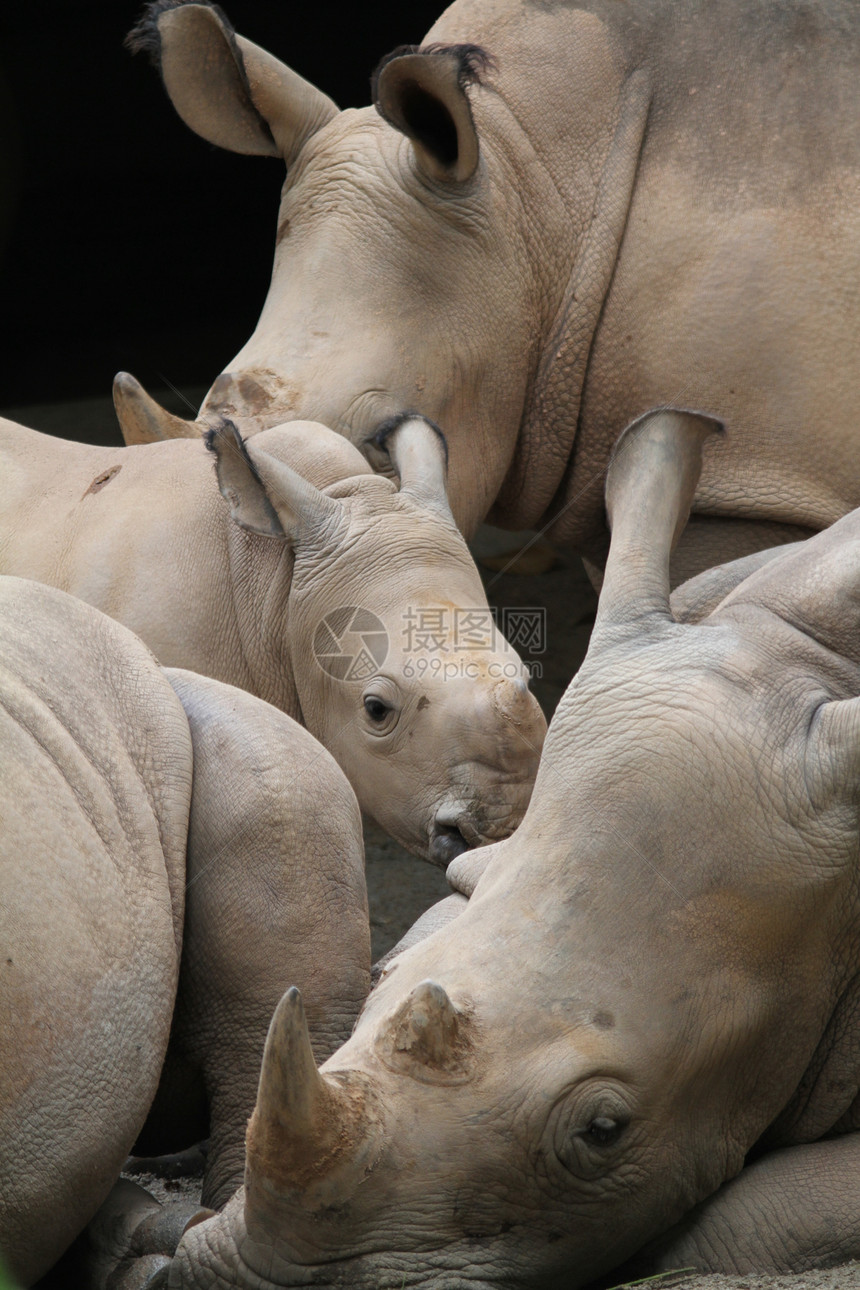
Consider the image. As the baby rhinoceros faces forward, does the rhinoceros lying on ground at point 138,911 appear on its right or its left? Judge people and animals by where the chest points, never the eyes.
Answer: on its right

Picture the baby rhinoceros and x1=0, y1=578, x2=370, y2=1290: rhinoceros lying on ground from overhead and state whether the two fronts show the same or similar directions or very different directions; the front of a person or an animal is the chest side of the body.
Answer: very different directions

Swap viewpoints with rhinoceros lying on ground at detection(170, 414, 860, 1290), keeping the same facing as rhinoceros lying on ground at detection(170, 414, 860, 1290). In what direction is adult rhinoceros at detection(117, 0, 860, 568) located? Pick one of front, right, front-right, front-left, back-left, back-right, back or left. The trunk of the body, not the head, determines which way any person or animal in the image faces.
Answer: back-right

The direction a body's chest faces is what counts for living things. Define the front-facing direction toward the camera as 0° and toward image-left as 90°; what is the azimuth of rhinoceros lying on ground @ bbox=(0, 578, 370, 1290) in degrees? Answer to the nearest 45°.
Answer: approximately 135°

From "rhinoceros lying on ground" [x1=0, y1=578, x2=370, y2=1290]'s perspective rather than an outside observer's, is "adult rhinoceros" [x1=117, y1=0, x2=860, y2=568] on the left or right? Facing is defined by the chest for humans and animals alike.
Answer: on its right

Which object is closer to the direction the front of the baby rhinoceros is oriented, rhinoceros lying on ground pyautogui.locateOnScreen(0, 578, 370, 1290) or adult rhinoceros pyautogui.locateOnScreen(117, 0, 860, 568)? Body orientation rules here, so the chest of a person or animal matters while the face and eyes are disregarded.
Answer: the adult rhinoceros

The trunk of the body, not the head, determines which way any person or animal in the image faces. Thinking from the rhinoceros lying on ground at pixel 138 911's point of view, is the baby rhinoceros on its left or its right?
on its right

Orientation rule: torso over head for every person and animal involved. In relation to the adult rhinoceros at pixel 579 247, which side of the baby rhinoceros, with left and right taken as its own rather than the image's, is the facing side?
left

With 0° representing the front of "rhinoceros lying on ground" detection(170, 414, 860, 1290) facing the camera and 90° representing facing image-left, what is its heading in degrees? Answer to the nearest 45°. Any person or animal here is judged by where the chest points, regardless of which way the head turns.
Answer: approximately 45°

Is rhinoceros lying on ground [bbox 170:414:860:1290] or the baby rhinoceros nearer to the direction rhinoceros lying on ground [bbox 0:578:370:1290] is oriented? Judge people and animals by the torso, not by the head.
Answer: the baby rhinoceros

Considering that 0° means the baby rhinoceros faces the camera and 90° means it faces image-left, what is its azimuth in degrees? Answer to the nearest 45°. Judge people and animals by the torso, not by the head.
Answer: approximately 315°
